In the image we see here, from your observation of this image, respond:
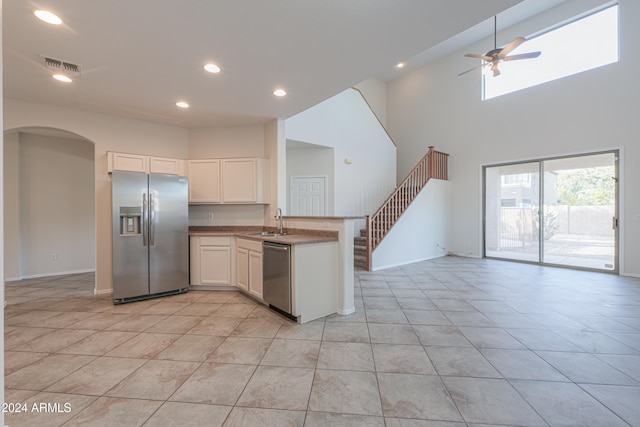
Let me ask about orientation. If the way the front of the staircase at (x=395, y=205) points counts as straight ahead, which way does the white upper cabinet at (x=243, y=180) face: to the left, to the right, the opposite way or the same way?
to the left

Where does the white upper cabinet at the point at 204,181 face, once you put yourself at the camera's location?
facing the viewer

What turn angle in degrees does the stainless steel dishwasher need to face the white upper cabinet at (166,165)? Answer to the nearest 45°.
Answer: approximately 90° to its right

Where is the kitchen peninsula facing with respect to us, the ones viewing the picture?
facing the viewer and to the left of the viewer

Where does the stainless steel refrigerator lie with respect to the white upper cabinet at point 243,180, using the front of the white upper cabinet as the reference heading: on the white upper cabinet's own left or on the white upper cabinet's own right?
on the white upper cabinet's own right

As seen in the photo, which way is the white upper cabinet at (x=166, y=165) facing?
toward the camera

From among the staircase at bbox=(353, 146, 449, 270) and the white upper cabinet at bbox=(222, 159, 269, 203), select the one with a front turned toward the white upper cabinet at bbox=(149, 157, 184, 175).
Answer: the staircase

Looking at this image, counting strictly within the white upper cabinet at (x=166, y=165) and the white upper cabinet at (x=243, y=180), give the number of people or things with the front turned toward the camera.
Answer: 2

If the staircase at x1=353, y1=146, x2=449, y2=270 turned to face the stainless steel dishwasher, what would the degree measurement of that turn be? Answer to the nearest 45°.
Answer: approximately 45° to its left

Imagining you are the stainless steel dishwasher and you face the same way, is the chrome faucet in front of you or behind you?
behind

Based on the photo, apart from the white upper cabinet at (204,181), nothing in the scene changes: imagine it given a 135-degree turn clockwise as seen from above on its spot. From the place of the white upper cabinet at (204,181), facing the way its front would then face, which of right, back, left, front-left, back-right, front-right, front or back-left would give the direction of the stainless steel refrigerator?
left

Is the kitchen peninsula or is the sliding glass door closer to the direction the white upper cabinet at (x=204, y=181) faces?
the kitchen peninsula

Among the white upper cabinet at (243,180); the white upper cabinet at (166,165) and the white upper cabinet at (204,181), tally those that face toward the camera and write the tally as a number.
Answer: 3

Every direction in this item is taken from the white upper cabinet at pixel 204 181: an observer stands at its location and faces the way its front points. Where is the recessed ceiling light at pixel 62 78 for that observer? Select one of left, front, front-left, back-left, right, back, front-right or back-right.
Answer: front-right

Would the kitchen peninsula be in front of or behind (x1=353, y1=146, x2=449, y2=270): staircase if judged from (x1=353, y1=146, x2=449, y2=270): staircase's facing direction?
in front

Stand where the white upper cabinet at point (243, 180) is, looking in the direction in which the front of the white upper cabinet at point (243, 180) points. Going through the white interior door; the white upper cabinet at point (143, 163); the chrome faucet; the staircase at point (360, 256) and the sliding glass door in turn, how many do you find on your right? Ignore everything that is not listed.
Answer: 1
